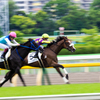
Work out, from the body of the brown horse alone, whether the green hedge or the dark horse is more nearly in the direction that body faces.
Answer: the green hedge

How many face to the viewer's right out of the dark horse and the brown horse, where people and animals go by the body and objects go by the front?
2

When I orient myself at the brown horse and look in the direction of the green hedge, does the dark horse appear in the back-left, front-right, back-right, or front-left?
back-left

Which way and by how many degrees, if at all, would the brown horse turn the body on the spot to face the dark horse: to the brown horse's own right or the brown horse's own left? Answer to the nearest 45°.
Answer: approximately 135° to the brown horse's own right

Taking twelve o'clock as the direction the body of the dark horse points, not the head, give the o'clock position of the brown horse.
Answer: The brown horse is roughly at 11 o'clock from the dark horse.

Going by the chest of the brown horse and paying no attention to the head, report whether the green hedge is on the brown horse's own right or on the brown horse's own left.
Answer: on the brown horse's own left

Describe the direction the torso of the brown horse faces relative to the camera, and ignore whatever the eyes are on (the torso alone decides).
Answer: to the viewer's right

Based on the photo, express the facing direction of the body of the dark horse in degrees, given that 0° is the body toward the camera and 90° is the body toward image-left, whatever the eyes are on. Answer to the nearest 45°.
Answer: approximately 270°

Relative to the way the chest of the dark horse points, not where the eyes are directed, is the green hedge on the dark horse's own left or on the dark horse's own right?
on the dark horse's own left

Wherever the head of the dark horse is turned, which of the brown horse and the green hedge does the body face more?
the brown horse
